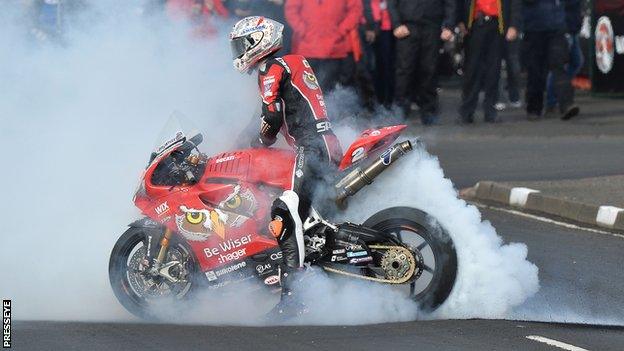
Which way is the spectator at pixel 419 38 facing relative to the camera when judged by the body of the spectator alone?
toward the camera

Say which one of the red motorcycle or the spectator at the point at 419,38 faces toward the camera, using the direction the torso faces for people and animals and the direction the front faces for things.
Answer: the spectator

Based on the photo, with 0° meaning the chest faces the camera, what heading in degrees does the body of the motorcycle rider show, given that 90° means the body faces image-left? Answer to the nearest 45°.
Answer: approximately 90°

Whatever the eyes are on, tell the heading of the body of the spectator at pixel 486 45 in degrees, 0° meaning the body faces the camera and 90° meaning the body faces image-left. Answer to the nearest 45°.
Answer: approximately 0°

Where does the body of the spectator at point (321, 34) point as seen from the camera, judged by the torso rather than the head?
toward the camera

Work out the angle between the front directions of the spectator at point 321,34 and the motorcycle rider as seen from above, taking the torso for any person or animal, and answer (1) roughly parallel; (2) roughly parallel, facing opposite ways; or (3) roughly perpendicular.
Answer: roughly perpendicular

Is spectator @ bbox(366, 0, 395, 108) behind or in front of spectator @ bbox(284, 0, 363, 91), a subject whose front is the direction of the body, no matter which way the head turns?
behind

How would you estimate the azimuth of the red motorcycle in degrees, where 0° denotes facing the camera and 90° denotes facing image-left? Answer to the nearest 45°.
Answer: approximately 90°

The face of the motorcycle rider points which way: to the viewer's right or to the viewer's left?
to the viewer's left

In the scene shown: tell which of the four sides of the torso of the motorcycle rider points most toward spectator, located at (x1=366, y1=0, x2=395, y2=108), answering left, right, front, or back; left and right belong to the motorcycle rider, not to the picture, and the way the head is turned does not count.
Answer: right

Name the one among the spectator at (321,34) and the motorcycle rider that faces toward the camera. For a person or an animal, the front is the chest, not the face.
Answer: the spectator

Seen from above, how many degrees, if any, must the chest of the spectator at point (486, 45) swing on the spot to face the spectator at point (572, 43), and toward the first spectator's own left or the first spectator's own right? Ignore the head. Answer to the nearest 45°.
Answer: approximately 135° to the first spectator's own left

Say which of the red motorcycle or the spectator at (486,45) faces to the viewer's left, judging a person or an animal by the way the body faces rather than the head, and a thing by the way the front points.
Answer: the red motorcycle

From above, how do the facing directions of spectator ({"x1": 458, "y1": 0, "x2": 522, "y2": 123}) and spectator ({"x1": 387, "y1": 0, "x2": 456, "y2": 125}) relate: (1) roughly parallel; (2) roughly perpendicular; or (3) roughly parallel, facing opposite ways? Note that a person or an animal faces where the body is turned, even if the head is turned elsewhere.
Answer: roughly parallel
